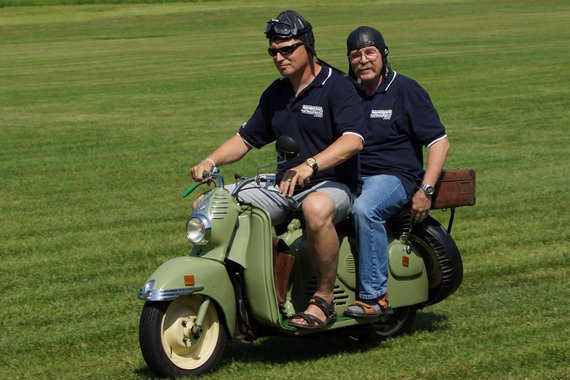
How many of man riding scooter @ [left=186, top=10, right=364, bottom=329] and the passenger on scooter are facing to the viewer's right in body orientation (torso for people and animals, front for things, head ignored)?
0

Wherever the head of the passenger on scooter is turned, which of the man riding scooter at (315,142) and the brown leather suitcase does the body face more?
the man riding scooter

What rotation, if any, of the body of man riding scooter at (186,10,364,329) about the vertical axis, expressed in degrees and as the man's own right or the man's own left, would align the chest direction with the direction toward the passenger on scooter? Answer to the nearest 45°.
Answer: approximately 180°

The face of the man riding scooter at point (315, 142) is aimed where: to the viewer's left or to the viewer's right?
to the viewer's left

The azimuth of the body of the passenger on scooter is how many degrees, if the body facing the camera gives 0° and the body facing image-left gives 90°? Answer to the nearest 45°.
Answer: approximately 45°

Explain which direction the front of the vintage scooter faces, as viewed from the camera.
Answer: facing the viewer and to the left of the viewer

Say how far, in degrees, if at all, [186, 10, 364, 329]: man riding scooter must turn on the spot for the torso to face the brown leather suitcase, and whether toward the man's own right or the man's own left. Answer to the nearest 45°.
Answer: approximately 180°
